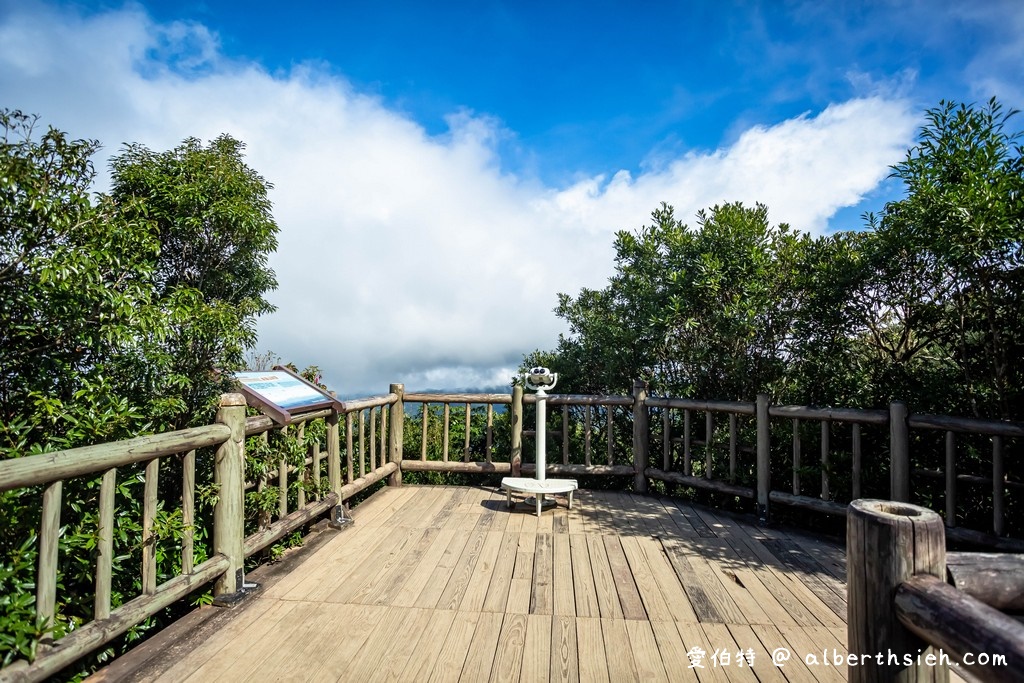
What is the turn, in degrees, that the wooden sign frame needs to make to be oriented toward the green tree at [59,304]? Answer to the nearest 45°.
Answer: approximately 135° to its right

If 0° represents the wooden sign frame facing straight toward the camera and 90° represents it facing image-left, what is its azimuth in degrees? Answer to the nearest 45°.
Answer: approximately 315°

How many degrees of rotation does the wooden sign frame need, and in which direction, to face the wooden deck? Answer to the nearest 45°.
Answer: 0° — it already faces it

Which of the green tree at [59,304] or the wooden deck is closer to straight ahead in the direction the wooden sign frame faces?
the wooden deck
